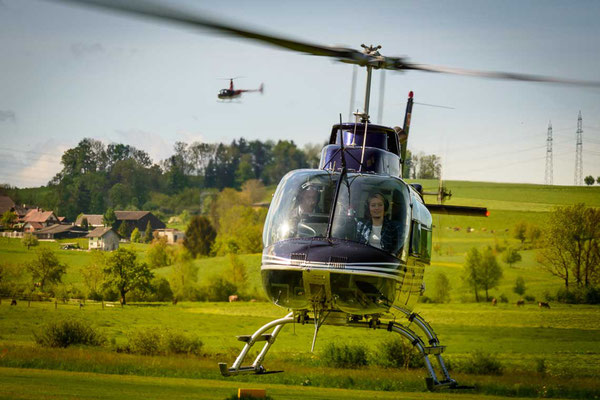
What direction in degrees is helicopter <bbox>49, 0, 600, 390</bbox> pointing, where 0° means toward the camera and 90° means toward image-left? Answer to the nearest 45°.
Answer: approximately 0°

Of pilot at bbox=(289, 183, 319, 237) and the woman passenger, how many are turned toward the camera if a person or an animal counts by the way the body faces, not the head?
2

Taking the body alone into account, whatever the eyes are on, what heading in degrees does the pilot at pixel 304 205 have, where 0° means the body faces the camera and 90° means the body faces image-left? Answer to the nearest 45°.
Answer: approximately 0°
